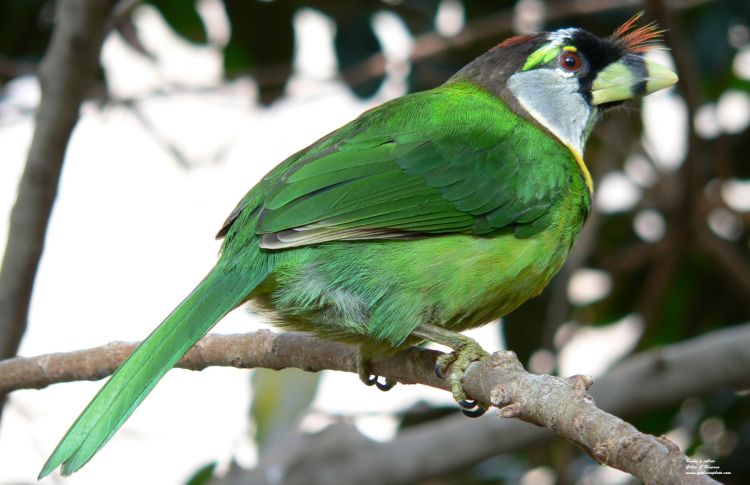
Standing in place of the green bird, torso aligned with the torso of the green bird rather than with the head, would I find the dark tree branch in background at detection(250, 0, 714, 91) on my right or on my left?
on my left

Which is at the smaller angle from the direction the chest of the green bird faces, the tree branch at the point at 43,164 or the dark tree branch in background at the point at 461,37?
the dark tree branch in background

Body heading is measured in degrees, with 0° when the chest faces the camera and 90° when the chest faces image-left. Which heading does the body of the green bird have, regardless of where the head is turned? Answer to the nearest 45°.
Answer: approximately 270°

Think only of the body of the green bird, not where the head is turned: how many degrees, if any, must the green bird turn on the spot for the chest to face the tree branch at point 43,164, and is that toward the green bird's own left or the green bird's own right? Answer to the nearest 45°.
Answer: approximately 180°
